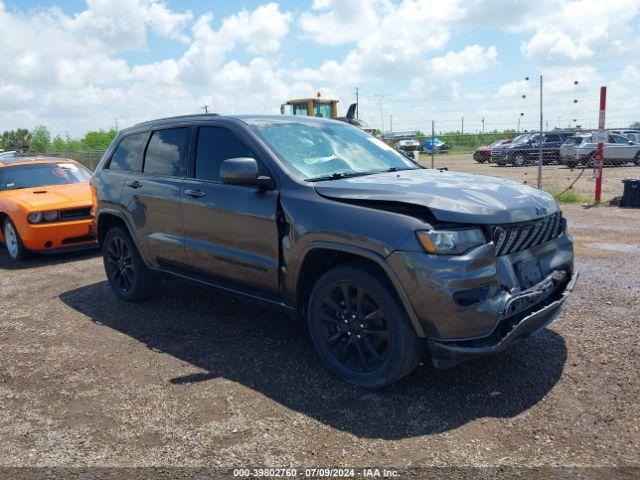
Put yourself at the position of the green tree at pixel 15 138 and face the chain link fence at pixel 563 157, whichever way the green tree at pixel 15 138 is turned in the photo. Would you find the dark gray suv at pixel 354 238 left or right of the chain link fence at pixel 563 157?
right

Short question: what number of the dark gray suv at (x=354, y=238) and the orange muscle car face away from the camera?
0

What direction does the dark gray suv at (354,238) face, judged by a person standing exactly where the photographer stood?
facing the viewer and to the right of the viewer

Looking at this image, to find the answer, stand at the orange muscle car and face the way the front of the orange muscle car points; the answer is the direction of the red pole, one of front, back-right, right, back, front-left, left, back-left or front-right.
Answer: front-left

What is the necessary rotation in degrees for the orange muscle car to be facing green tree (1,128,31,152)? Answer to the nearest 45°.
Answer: approximately 135° to its left

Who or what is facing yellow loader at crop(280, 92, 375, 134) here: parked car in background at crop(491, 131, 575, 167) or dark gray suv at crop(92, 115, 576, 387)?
the parked car in background

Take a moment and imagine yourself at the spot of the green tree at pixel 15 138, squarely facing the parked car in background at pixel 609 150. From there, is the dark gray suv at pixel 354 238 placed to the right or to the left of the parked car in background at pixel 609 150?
right

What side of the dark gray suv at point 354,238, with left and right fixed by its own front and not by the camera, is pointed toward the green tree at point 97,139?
back

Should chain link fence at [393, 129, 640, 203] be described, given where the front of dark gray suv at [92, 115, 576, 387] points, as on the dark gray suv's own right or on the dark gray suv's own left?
on the dark gray suv's own left

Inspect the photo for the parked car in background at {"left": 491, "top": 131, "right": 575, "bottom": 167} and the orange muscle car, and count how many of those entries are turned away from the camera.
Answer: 0
